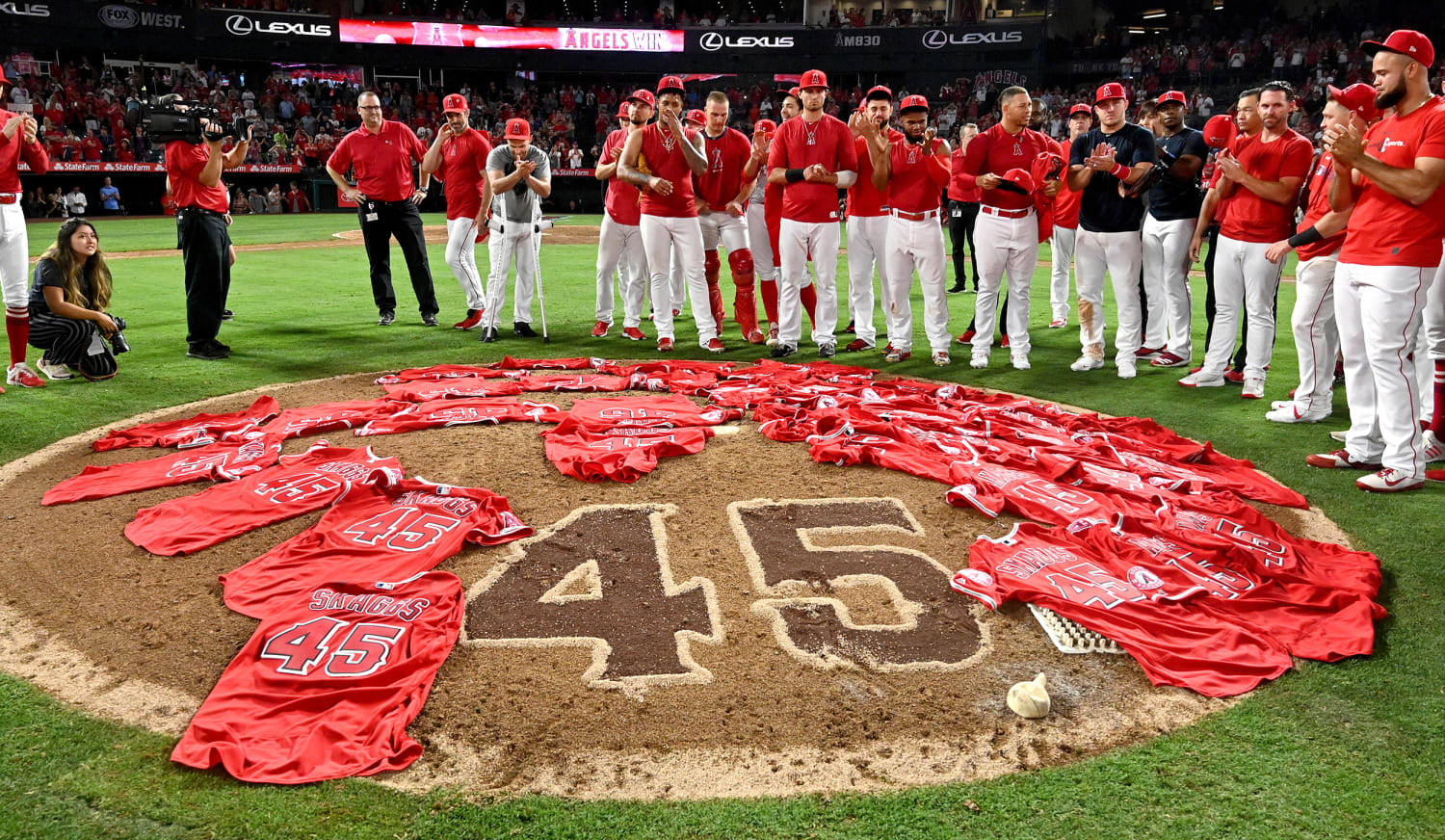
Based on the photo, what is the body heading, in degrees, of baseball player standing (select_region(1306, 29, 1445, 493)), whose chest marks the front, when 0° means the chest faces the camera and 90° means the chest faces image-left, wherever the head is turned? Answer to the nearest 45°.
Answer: approximately 45°

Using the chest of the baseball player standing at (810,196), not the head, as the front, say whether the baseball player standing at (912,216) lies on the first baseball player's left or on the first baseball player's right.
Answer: on the first baseball player's left

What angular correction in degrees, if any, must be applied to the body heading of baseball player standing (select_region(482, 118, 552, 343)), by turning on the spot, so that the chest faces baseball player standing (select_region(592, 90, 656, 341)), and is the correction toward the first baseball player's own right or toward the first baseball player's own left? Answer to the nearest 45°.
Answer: approximately 90° to the first baseball player's own left

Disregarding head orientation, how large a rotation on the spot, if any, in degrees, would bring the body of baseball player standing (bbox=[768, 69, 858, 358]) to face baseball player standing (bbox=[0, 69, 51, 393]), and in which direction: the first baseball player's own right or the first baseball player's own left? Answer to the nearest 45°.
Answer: approximately 90° to the first baseball player's own right

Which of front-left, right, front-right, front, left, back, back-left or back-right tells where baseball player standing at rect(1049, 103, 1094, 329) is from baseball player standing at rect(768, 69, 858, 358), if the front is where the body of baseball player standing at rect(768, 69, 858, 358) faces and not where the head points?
back-left

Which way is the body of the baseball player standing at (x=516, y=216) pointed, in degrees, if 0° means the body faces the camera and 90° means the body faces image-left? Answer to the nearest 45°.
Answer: approximately 0°

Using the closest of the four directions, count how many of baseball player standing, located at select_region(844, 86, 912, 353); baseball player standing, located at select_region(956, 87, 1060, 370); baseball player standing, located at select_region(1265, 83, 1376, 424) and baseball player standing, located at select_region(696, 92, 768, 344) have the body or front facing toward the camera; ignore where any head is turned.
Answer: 3

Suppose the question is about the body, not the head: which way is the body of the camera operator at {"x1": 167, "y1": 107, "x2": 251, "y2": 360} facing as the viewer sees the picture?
to the viewer's right

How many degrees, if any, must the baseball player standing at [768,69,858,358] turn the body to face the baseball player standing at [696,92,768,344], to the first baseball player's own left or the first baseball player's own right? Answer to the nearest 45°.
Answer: approximately 135° to the first baseball player's own right

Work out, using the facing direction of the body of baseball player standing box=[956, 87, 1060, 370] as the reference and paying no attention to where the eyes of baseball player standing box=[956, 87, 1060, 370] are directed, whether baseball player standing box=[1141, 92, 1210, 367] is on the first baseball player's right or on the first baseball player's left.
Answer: on the first baseball player's left

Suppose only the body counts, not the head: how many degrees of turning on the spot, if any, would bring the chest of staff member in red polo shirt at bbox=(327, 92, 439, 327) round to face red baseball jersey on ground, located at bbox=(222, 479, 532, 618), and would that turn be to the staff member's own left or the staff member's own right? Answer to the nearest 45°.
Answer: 0° — they already face it

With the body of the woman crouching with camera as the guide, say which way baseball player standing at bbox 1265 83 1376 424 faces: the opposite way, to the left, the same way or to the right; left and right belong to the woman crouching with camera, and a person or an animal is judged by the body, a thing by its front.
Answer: the opposite way

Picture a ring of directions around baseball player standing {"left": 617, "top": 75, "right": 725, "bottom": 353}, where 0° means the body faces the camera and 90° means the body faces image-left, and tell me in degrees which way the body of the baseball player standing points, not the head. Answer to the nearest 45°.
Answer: approximately 0°
